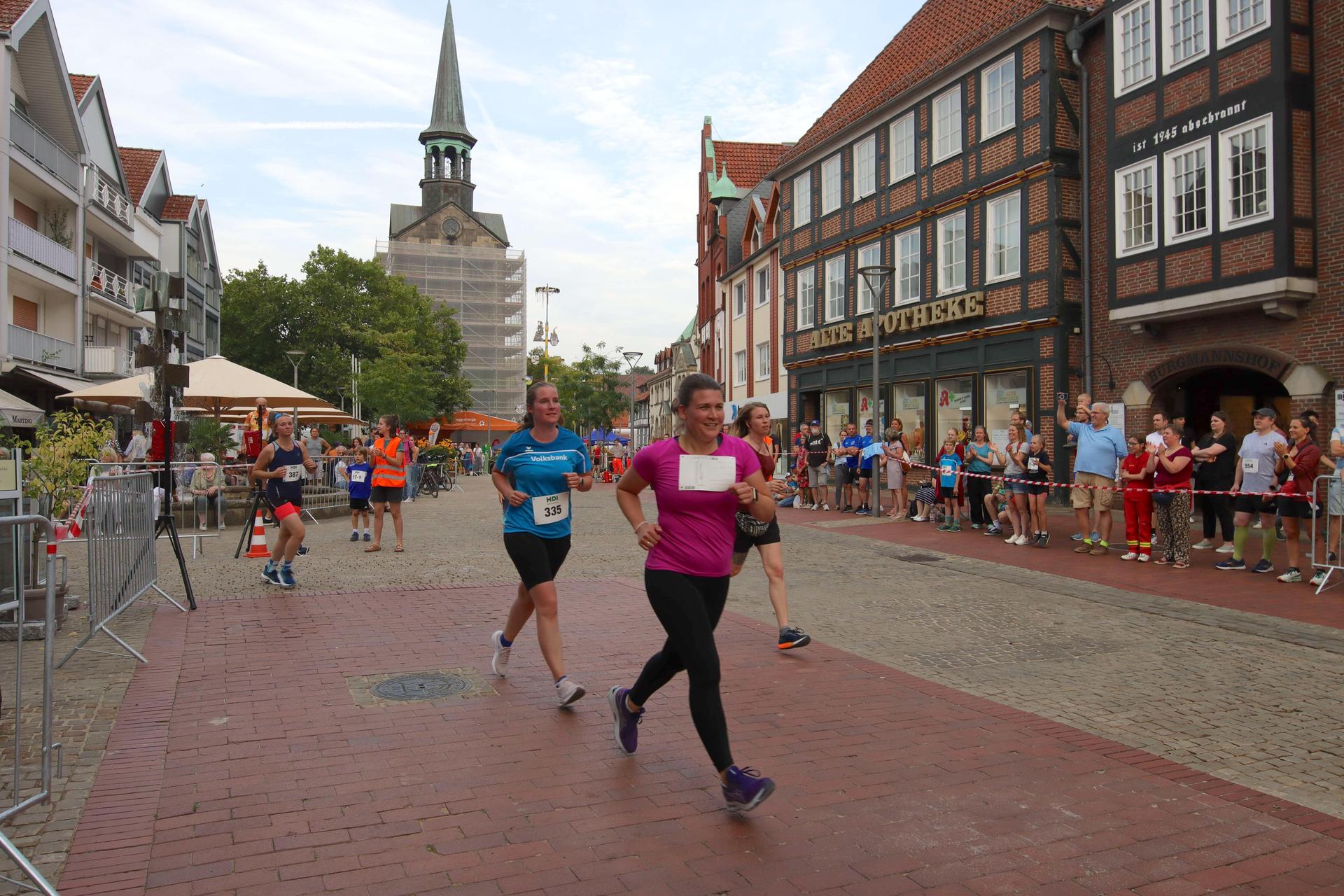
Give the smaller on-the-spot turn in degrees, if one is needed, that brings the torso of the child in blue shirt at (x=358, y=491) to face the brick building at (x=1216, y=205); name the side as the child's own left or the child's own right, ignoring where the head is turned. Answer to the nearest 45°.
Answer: approximately 90° to the child's own left

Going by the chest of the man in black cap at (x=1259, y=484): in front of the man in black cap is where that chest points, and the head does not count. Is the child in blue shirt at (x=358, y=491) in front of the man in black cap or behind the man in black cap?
in front

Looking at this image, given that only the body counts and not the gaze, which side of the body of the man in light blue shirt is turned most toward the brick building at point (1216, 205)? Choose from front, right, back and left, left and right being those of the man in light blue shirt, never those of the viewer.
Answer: back

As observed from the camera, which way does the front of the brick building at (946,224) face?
facing the viewer and to the left of the viewer

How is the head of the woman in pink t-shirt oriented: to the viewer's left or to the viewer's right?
to the viewer's right

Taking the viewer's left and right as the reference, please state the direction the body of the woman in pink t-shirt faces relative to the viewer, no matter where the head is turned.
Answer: facing the viewer and to the right of the viewer

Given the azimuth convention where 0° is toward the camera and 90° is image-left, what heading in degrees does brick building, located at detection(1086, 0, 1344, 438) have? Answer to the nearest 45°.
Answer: approximately 45°

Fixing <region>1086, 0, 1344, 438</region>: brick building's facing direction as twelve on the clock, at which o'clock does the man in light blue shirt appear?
The man in light blue shirt is roughly at 11 o'clock from the brick building.

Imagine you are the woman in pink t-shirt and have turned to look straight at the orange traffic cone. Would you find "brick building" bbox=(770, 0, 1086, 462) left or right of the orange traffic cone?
right

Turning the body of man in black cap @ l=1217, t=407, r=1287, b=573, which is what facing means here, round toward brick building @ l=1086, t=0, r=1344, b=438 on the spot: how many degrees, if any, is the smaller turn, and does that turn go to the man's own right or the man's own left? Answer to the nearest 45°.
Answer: approximately 135° to the man's own right

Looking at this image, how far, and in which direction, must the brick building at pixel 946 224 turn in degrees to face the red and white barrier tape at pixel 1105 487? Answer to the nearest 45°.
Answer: approximately 45° to its left

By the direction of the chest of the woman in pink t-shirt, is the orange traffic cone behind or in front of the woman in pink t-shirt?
behind

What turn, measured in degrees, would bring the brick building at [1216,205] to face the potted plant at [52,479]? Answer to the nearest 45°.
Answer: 0° — it already faces it

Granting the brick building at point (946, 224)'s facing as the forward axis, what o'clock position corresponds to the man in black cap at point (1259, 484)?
The man in black cap is roughly at 10 o'clock from the brick building.

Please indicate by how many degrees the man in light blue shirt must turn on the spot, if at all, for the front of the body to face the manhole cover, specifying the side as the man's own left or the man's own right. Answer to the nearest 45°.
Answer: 0° — they already face it

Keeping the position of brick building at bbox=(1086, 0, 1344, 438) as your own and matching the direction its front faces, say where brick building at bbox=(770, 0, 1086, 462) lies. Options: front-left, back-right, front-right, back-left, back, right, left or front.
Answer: right

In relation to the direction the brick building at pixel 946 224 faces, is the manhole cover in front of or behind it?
in front
